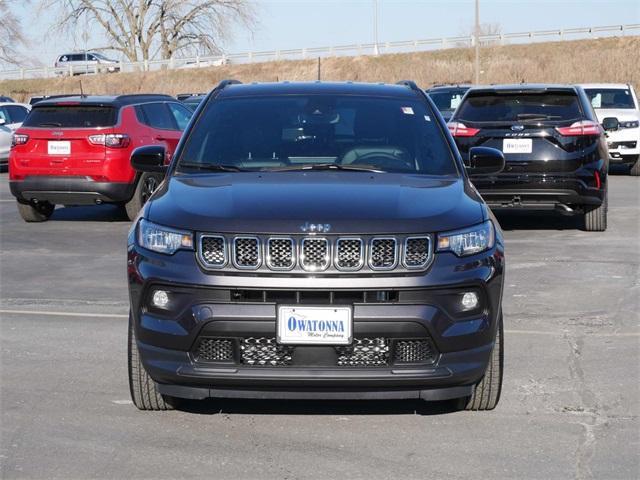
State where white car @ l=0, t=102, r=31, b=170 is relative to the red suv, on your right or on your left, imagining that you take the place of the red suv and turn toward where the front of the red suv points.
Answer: on your left

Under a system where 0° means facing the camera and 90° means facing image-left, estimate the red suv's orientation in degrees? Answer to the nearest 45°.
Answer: approximately 225°

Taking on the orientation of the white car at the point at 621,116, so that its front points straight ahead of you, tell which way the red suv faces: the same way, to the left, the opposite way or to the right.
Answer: the opposite way

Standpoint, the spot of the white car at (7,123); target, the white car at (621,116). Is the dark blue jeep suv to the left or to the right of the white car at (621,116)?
right

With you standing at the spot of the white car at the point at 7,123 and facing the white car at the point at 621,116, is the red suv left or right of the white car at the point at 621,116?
right

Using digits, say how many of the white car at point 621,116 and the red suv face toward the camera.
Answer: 1

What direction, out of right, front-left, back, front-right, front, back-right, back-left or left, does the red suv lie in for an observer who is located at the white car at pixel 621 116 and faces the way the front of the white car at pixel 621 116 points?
front-right

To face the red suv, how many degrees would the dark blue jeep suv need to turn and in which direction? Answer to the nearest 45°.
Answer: approximately 180°
